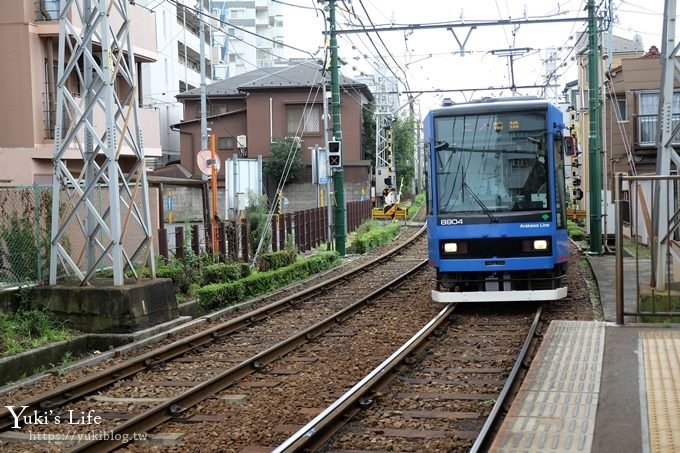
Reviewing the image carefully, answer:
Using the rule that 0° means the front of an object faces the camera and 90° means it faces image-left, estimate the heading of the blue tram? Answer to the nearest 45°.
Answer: approximately 0°

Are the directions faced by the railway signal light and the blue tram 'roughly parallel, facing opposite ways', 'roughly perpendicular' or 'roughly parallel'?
roughly parallel

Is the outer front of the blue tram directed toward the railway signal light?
no

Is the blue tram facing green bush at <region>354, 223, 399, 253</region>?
no

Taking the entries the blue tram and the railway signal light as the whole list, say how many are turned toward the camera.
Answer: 2

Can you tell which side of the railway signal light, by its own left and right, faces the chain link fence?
front

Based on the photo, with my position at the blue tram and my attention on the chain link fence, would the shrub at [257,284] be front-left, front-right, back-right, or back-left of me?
front-right

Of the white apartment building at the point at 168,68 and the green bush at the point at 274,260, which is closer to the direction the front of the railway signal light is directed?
the green bush

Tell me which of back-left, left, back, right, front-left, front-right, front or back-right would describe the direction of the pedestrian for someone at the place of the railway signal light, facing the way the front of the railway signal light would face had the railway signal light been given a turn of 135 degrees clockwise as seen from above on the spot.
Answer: front-right

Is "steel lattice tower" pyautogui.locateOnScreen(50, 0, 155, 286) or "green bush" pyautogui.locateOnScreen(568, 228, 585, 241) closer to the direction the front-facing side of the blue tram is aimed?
the steel lattice tower

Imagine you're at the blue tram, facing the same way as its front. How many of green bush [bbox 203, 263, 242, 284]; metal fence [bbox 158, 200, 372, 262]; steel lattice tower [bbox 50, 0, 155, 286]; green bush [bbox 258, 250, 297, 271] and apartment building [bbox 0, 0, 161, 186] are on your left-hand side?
0

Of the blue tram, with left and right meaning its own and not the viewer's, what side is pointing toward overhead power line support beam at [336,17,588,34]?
back

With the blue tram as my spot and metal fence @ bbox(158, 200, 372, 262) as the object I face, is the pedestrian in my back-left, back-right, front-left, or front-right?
front-right

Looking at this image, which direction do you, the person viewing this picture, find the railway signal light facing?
facing the viewer
